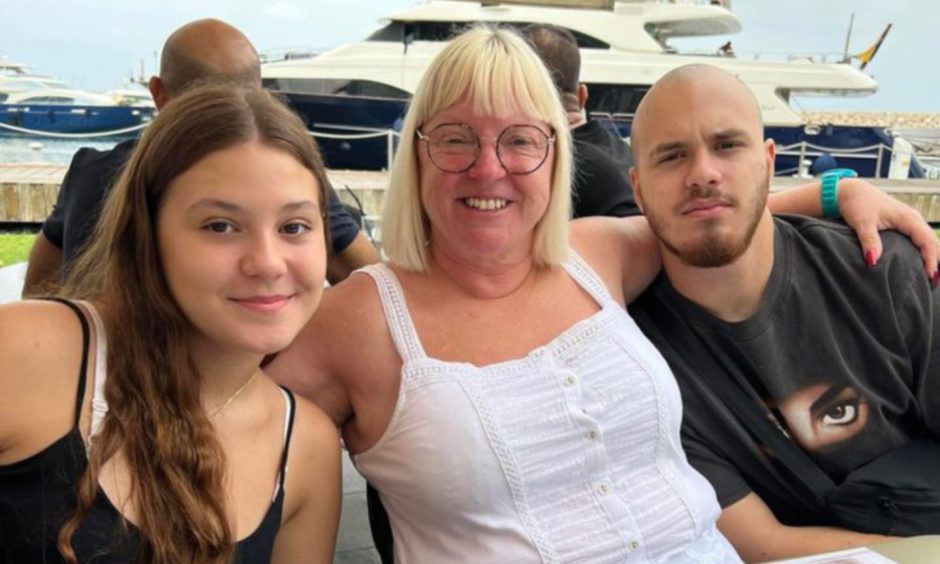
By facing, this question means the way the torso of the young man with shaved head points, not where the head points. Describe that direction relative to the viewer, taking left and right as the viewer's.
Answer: facing the viewer

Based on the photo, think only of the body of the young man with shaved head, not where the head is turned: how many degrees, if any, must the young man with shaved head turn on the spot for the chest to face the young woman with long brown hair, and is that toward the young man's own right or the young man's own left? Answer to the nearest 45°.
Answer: approximately 45° to the young man's own right

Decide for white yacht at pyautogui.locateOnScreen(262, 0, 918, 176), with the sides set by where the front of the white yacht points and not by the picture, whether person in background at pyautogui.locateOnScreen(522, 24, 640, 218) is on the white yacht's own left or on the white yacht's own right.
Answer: on the white yacht's own left

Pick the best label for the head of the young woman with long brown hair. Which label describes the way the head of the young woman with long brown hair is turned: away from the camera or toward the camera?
toward the camera

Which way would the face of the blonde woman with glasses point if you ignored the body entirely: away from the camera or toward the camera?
toward the camera

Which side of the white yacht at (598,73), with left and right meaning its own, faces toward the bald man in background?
left

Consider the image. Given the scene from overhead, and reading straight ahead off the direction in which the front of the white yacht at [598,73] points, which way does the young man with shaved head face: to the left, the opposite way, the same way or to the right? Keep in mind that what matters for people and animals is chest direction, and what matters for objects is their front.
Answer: to the left

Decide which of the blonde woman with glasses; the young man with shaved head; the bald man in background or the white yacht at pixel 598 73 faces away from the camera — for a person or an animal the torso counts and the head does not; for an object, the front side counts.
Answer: the bald man in background

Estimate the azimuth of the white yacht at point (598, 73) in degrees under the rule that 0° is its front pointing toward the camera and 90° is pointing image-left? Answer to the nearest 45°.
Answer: approximately 90°

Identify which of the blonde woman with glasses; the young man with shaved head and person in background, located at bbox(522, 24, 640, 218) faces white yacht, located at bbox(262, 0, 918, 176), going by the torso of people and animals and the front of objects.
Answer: the person in background

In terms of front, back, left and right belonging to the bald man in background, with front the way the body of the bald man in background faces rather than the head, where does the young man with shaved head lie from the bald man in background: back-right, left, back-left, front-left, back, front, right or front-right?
back-right

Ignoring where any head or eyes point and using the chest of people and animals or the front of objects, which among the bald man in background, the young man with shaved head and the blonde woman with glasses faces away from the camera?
the bald man in background

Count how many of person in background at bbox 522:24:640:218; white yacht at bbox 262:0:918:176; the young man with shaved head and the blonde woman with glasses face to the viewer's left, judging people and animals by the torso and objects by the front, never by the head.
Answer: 1

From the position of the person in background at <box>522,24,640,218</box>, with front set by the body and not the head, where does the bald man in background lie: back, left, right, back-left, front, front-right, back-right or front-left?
left

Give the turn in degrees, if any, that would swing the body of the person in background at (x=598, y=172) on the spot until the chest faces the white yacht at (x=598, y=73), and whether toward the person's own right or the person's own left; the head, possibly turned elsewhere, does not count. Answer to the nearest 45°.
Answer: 0° — they already face it

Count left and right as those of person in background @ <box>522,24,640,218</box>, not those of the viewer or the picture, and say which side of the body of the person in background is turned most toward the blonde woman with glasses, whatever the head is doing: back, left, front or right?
back

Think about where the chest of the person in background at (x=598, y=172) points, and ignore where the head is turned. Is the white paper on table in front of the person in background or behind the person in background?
behind

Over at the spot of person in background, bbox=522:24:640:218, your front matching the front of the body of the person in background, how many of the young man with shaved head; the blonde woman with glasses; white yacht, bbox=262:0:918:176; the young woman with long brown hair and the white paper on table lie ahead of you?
1

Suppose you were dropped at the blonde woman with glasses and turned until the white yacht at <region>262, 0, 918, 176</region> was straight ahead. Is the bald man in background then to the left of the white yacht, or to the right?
left

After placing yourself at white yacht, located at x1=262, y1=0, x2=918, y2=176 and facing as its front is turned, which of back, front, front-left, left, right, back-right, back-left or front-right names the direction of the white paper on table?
left
